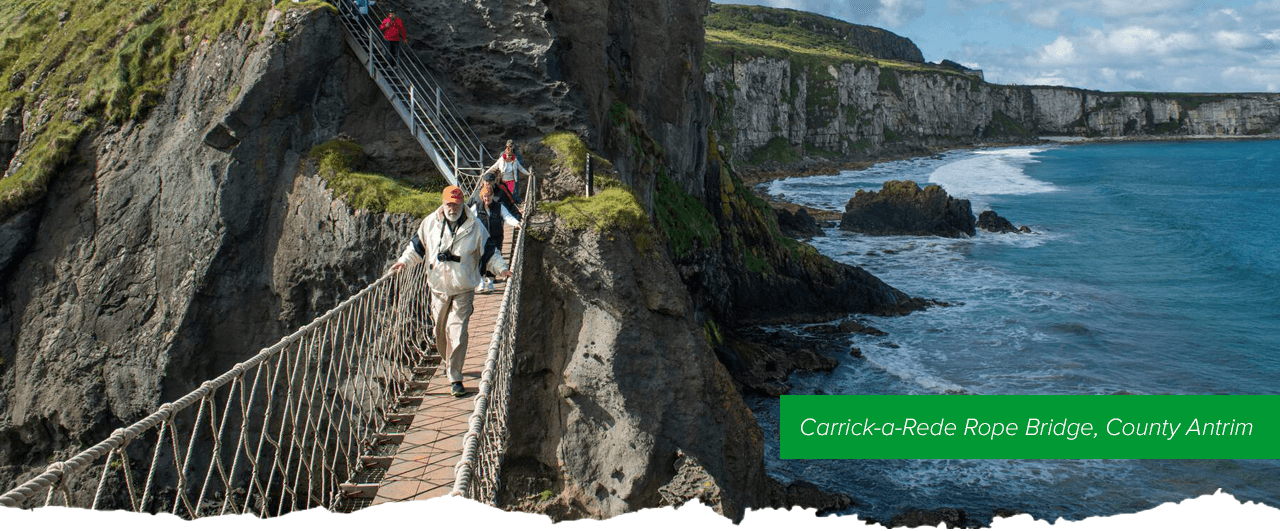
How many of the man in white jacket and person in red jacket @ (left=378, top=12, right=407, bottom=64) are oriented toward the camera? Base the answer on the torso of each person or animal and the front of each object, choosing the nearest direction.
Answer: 2

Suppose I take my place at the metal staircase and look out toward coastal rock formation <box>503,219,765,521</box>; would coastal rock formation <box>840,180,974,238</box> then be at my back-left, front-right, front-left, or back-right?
back-left

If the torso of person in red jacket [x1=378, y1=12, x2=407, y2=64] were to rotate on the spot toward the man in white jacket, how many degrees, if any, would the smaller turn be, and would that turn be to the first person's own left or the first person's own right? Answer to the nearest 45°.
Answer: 0° — they already face them

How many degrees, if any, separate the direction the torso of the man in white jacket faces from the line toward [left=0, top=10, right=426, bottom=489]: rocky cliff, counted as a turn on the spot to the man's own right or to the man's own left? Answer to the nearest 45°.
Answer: approximately 135° to the man's own right

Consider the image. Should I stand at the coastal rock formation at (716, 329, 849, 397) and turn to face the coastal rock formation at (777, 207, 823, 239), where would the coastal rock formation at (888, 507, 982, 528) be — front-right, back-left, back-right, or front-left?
back-right

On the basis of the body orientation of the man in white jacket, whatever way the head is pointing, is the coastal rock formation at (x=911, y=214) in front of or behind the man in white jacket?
behind

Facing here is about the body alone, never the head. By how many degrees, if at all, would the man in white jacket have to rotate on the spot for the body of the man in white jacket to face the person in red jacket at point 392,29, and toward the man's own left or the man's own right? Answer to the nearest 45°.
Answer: approximately 180°

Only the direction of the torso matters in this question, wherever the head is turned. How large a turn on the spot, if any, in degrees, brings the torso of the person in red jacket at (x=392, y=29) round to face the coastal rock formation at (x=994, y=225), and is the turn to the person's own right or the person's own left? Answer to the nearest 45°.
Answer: approximately 135° to the person's own left

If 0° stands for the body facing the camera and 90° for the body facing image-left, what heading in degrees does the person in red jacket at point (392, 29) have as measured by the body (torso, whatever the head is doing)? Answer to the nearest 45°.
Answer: approximately 0°
